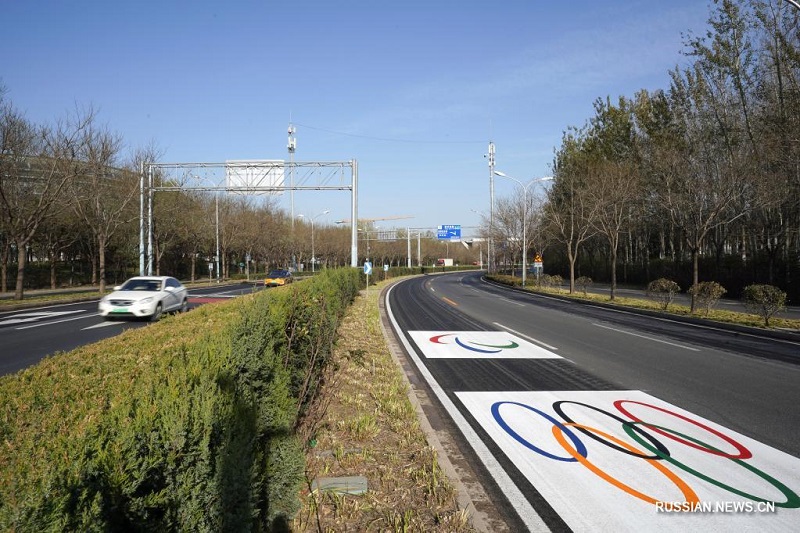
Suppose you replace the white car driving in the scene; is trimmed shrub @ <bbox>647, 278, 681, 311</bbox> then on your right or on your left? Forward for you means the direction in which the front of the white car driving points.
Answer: on your left

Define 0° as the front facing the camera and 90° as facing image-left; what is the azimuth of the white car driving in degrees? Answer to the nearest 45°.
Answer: approximately 45°

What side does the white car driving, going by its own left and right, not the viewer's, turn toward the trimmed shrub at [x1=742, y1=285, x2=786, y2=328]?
left

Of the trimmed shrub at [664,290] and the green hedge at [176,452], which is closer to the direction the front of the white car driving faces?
the green hedge

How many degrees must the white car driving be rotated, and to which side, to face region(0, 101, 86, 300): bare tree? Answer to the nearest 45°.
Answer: approximately 135° to its right

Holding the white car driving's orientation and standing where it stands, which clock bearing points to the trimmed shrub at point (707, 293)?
The trimmed shrub is roughly at 8 o'clock from the white car driving.

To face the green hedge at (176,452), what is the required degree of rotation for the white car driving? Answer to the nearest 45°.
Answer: approximately 45° to its left

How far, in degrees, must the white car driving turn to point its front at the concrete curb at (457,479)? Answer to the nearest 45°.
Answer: approximately 45° to its left

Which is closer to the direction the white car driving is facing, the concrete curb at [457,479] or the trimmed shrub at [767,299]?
the concrete curb

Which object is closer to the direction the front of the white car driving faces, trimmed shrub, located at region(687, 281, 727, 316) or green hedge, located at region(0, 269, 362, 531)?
the green hedge
